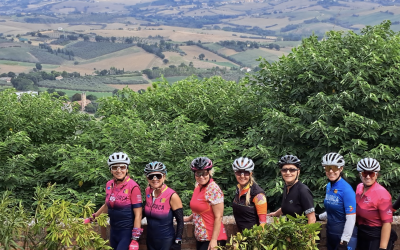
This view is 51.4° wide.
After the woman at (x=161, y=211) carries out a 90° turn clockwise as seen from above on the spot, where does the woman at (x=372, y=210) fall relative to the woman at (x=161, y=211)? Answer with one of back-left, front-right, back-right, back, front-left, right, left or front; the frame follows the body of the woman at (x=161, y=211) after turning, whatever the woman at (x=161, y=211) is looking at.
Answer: back-right

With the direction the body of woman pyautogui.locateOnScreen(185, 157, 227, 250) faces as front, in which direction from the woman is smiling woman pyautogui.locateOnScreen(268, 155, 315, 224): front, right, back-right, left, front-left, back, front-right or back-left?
back-left

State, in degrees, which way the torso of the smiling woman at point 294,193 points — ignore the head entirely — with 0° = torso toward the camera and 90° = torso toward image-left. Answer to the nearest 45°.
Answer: approximately 45°

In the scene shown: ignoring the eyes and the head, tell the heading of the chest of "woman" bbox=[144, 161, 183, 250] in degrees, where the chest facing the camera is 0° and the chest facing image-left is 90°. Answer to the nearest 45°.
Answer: approximately 45°

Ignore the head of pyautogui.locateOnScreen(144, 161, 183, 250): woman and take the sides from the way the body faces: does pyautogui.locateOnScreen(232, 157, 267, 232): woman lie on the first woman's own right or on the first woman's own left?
on the first woman's own left

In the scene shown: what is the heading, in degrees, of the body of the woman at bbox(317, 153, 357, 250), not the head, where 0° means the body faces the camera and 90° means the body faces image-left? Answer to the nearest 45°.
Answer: approximately 45°

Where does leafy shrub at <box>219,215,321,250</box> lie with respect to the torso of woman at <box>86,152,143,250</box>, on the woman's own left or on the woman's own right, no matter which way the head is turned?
on the woman's own left
